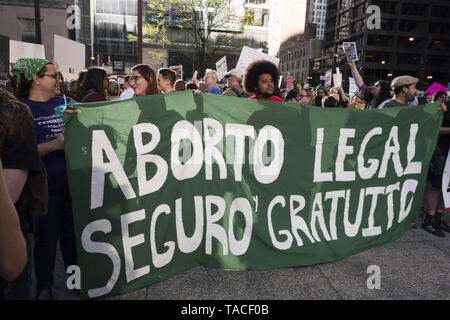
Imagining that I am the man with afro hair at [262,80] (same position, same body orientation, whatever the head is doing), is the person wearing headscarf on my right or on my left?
on my right

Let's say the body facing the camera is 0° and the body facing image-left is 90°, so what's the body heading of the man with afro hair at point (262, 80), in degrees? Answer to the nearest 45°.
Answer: approximately 315°

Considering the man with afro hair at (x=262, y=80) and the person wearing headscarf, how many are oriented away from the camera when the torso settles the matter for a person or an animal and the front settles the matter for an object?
0

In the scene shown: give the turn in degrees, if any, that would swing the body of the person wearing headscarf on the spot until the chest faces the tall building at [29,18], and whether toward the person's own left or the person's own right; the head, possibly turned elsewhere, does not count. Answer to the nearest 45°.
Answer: approximately 135° to the person's own left

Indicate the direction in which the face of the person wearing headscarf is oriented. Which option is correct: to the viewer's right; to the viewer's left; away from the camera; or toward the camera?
to the viewer's right

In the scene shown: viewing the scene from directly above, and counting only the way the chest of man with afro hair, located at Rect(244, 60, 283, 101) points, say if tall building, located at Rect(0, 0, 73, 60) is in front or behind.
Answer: behind

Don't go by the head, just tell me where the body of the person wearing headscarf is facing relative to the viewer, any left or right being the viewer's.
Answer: facing the viewer and to the right of the viewer
